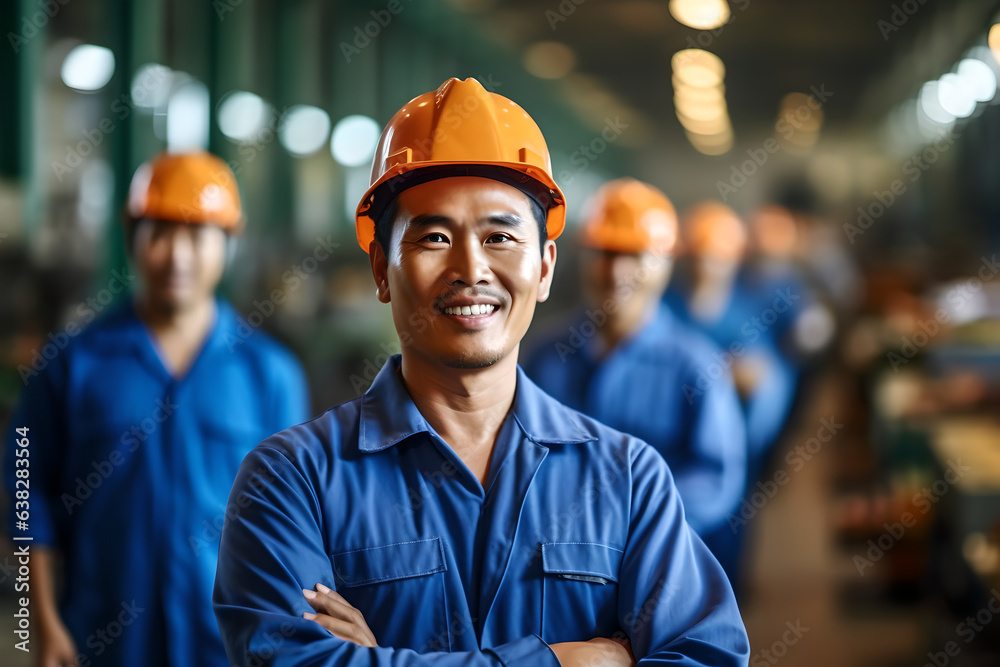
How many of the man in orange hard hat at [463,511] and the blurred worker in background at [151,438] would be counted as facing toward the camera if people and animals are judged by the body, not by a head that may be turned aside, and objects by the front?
2

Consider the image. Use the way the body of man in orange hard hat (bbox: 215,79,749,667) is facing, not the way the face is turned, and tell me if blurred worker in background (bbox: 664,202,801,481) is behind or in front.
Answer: behind

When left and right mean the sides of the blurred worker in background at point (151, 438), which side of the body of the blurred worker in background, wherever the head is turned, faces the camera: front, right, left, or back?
front

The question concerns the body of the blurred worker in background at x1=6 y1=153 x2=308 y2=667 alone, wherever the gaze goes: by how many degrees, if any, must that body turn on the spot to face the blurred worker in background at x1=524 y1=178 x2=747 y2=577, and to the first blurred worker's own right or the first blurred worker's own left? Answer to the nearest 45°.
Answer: approximately 90° to the first blurred worker's own left

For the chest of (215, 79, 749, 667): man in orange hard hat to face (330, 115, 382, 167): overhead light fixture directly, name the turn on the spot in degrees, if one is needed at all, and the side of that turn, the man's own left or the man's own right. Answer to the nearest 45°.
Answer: approximately 180°

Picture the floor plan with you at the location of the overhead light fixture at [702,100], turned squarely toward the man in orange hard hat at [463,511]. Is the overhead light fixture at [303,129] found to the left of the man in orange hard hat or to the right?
right

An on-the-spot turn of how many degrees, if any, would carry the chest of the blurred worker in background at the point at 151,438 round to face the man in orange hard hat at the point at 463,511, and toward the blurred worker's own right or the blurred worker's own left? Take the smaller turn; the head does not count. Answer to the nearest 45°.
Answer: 0° — they already face them

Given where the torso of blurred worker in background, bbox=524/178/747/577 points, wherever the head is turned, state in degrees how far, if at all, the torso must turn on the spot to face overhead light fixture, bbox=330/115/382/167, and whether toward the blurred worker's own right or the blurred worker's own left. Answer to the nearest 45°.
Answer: approximately 90° to the blurred worker's own right

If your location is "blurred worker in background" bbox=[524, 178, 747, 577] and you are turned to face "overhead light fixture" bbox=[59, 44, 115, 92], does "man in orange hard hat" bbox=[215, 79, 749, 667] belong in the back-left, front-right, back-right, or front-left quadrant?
back-left

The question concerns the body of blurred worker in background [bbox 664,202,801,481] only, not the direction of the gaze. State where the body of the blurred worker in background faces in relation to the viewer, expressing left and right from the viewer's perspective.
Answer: facing the viewer and to the left of the viewer

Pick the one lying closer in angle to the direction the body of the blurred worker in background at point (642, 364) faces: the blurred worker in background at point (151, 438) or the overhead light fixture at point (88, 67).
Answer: the blurred worker in background

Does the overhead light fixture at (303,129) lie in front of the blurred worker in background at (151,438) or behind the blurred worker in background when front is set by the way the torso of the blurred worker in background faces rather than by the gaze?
behind
